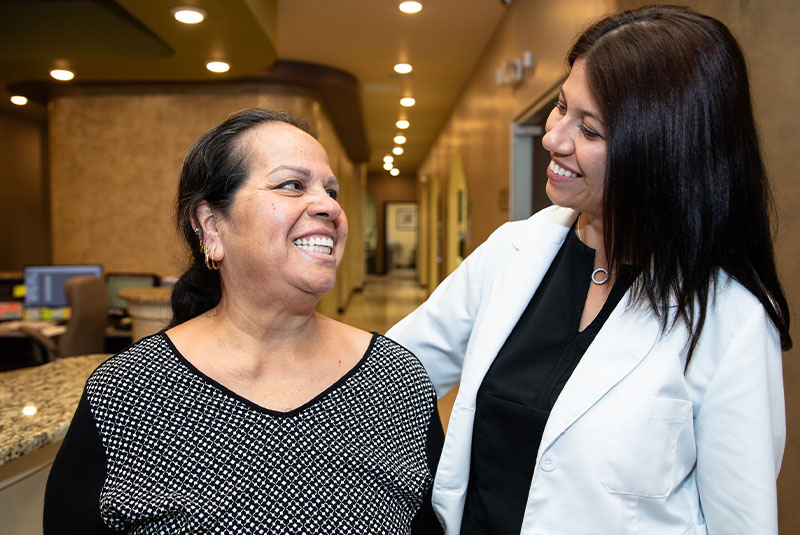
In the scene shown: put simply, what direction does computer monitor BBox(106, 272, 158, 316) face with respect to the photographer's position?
facing the viewer

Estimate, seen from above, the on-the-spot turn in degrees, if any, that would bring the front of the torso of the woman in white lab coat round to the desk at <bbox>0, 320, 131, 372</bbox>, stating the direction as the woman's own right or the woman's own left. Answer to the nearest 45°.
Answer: approximately 90° to the woman's own right

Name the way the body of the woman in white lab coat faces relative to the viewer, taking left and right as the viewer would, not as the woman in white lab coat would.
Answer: facing the viewer and to the left of the viewer

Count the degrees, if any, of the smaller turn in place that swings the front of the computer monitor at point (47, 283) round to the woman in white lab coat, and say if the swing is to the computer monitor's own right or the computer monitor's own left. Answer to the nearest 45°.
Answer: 0° — it already faces them

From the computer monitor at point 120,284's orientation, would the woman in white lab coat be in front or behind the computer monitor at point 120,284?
in front

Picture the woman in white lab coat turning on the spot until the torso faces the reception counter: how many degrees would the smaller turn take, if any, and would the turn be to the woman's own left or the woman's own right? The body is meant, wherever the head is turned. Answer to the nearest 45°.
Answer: approximately 45° to the woman's own right

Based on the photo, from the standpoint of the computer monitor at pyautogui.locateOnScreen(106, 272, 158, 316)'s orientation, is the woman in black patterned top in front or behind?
in front

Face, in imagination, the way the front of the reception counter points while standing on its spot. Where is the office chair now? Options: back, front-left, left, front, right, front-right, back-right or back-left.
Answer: back-left

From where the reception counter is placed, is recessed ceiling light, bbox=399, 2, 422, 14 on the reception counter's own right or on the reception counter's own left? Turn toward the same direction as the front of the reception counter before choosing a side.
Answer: on the reception counter's own left

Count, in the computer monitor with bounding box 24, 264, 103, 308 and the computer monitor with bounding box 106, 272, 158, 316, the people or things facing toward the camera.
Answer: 2

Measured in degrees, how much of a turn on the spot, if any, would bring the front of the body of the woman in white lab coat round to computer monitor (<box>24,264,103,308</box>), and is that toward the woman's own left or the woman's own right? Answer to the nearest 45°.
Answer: approximately 90° to the woman's own right

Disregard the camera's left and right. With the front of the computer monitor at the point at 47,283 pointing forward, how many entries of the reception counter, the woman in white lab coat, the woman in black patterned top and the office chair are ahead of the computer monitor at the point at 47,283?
4

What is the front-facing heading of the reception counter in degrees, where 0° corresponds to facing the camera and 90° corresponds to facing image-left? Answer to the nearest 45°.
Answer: approximately 315°

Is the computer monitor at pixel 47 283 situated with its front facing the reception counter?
yes

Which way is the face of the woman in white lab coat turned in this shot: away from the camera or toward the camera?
toward the camera

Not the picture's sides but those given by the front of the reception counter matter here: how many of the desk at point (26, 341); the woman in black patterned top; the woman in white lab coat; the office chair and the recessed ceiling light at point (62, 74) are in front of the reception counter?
2

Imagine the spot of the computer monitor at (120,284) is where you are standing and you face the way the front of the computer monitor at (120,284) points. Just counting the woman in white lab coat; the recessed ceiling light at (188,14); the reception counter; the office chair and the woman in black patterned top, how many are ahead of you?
5

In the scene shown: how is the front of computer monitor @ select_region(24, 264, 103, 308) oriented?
toward the camera

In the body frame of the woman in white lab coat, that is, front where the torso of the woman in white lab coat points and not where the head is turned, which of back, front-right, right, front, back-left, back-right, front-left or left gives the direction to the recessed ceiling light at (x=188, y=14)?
right
